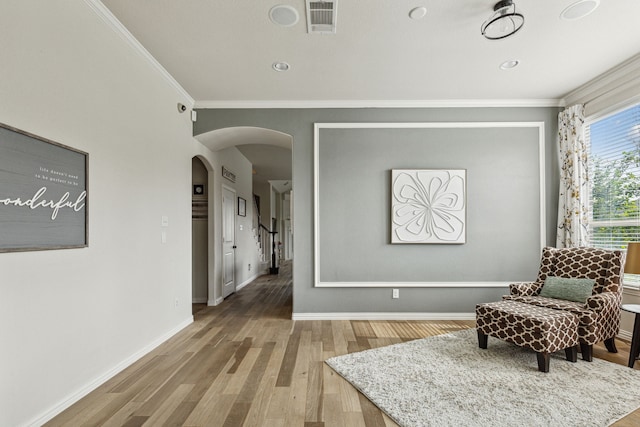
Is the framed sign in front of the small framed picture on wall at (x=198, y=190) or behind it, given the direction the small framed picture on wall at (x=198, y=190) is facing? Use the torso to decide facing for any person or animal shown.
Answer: in front

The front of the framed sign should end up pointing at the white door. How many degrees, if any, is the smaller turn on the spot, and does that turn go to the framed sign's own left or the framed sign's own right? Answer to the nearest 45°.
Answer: approximately 90° to the framed sign's own left

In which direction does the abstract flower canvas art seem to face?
toward the camera

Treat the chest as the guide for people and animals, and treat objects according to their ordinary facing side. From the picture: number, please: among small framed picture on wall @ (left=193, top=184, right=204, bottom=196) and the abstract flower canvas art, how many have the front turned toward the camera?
2

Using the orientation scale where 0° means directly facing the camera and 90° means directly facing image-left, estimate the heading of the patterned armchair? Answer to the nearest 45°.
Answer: approximately 45°

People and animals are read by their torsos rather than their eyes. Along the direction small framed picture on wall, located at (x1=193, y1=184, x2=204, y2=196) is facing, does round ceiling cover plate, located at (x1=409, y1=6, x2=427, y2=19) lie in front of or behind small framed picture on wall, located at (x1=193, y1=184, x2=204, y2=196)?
in front

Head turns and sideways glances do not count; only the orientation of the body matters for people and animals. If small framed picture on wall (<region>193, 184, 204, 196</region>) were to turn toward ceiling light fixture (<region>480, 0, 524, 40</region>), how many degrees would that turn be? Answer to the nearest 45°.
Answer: approximately 45° to its left

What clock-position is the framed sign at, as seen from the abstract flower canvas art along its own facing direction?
The framed sign is roughly at 1 o'clock from the abstract flower canvas art.

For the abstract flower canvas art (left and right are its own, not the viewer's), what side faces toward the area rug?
front

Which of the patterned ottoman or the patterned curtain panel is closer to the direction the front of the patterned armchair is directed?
the patterned ottoman

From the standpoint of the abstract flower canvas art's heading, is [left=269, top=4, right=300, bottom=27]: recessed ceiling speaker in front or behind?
in front

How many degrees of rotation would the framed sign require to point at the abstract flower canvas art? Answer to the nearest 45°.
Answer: approximately 45° to its left

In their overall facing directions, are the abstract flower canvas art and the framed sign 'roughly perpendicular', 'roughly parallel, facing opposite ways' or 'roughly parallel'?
roughly perpendicular

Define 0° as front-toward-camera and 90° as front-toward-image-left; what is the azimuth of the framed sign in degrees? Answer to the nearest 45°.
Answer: approximately 315°
